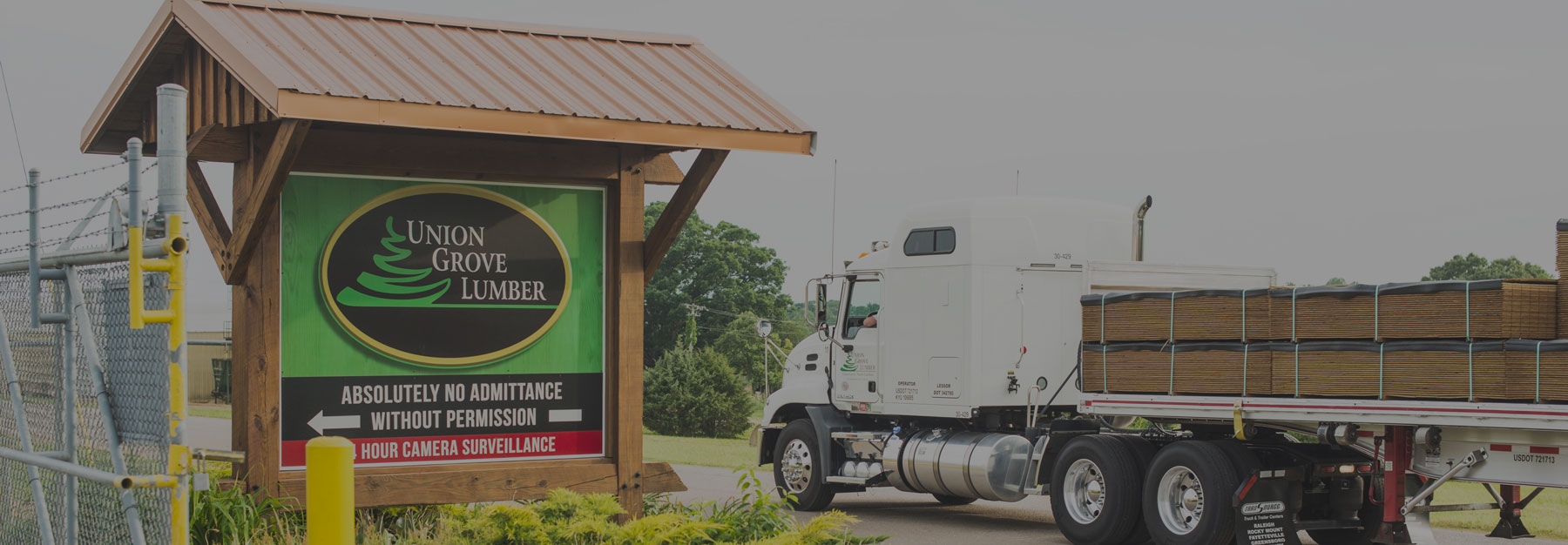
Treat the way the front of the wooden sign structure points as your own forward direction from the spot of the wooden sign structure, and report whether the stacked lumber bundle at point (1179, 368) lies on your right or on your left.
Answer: on your left

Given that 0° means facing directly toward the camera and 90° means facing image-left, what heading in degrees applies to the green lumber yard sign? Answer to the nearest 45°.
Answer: approximately 315°

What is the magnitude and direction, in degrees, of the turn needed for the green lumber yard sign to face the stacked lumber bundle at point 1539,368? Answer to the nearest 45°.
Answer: approximately 45° to its left

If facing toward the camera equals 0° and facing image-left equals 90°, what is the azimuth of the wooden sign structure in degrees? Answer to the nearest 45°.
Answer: approximately 315°

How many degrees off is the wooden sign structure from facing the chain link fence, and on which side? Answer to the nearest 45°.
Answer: approximately 90° to its right

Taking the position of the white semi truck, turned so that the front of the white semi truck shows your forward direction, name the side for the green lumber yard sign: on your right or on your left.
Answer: on your left

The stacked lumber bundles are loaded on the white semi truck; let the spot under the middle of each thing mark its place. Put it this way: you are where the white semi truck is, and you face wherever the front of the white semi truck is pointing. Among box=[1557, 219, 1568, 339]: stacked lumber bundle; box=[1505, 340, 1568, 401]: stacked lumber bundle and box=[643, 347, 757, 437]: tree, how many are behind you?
2

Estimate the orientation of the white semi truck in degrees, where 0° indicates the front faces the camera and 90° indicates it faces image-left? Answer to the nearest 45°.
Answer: approximately 135°
